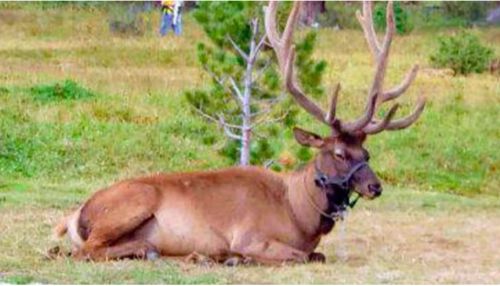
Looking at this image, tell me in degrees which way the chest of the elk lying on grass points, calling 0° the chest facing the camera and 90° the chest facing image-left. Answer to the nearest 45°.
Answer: approximately 270°

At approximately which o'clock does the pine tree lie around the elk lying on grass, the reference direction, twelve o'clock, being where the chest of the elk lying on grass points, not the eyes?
The pine tree is roughly at 9 o'clock from the elk lying on grass.

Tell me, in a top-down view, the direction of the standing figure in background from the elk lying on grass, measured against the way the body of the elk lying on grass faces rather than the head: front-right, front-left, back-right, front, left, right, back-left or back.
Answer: left

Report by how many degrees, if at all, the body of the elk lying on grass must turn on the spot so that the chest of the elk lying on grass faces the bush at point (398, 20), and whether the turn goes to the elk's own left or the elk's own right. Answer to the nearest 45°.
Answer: approximately 90° to the elk's own left

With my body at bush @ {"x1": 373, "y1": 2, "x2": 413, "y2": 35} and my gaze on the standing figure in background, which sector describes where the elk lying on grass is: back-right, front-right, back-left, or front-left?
front-left

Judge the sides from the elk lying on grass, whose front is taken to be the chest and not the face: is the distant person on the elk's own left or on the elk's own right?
on the elk's own left

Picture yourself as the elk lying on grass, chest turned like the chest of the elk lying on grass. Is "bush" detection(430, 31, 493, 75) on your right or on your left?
on your left
